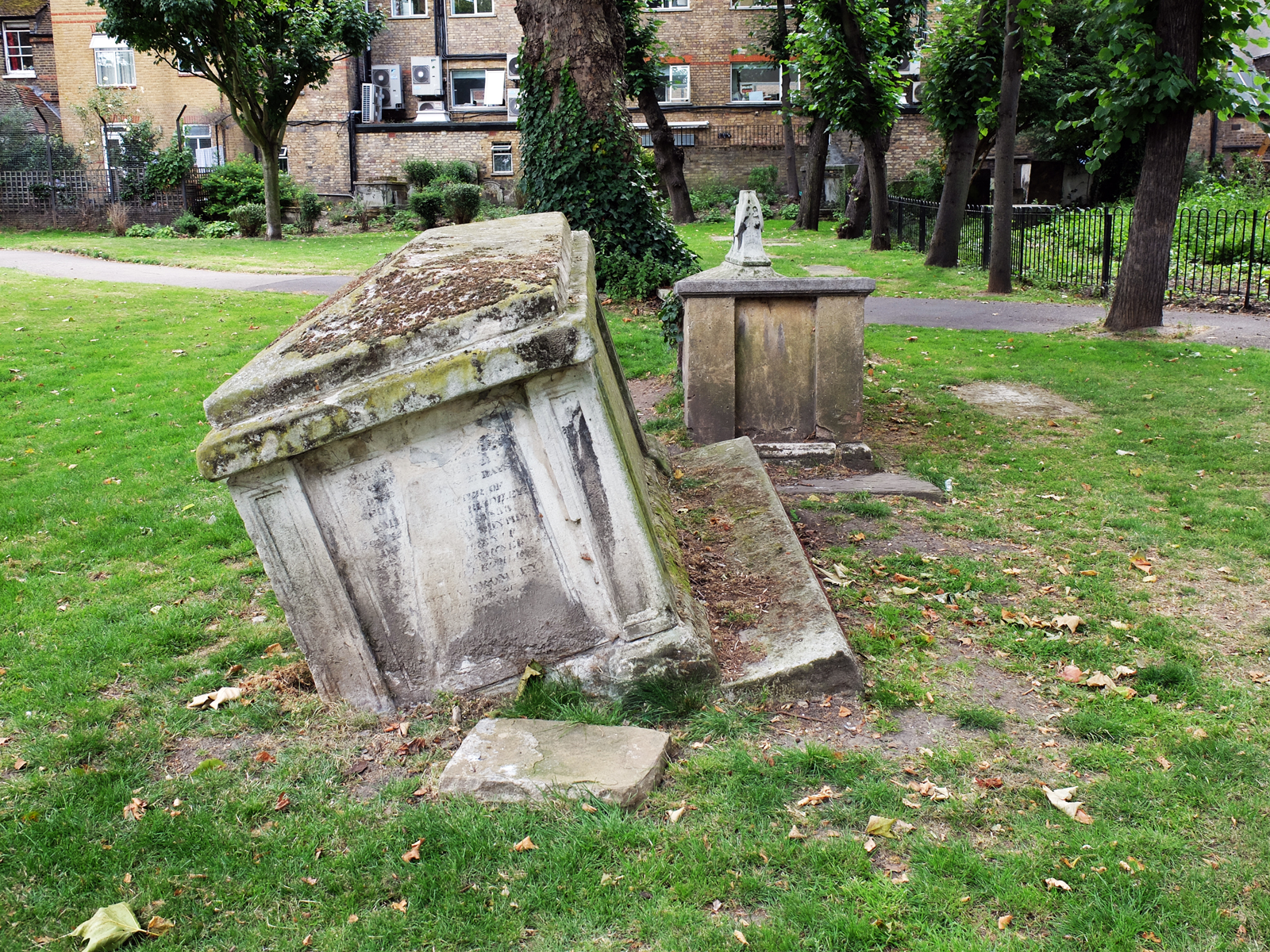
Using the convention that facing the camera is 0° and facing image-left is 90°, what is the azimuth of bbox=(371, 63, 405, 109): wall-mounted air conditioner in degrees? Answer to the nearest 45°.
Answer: approximately 0°

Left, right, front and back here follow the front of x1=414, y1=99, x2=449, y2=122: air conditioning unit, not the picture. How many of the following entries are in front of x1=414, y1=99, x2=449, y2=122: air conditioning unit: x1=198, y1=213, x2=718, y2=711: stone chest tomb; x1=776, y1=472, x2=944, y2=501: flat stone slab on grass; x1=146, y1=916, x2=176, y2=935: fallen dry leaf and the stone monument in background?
4

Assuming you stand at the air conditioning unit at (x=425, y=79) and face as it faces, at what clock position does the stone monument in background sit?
The stone monument in background is roughly at 12 o'clock from the air conditioning unit.

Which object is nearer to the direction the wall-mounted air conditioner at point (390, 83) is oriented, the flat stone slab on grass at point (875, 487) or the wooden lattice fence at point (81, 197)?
the flat stone slab on grass

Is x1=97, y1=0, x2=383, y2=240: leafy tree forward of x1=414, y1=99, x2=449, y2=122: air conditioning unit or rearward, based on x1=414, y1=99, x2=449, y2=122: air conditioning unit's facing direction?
forward

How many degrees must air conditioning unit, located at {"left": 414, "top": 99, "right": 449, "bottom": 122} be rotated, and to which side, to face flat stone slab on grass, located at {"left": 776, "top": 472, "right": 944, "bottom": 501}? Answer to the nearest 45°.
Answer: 0° — it already faces it

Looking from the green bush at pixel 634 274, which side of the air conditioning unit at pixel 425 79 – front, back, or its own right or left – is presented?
front

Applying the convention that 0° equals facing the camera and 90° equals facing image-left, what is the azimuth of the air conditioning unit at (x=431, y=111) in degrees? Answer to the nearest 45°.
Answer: approximately 0°

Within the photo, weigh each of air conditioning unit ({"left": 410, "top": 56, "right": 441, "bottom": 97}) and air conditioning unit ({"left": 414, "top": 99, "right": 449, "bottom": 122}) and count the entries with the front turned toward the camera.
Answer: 2
